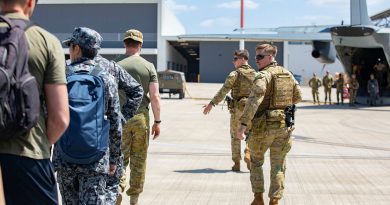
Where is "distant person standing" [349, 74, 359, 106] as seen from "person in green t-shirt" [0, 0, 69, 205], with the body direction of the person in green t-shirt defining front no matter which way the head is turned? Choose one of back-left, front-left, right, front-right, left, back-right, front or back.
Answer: front-right

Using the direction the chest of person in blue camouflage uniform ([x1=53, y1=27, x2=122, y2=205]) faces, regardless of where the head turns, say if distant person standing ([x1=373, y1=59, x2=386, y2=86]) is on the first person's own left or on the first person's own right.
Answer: on the first person's own right

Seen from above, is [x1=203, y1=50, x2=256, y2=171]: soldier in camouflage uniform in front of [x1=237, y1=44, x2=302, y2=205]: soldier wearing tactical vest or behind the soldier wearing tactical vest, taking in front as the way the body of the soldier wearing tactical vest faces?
in front

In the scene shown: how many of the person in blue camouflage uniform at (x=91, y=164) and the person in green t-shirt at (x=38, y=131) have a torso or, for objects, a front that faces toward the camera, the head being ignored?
0

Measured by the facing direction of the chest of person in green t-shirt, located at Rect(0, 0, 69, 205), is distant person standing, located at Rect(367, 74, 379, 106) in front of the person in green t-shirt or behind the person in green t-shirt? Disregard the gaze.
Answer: in front

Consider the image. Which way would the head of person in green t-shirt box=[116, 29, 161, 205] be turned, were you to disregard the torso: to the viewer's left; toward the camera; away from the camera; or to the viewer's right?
away from the camera

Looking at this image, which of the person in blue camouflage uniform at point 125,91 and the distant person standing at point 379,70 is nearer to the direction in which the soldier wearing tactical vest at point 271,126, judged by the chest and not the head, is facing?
the distant person standing

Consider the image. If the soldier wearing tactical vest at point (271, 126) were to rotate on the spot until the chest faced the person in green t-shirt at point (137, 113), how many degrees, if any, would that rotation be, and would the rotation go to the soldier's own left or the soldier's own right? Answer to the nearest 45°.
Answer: approximately 45° to the soldier's own left

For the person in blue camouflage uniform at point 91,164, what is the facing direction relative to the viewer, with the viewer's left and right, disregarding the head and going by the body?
facing away from the viewer and to the left of the viewer

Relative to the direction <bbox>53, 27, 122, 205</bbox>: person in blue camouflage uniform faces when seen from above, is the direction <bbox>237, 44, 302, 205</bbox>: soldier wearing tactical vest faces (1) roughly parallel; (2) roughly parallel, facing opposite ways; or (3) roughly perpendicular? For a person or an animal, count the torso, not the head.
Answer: roughly parallel

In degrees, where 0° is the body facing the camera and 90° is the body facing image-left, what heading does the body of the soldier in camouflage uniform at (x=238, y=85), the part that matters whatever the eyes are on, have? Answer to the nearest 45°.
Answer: approximately 135°

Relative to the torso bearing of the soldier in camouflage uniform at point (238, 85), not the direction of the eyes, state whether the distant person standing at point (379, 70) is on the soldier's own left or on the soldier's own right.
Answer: on the soldier's own right

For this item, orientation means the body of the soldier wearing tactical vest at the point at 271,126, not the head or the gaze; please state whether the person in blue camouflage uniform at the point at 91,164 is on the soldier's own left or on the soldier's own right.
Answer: on the soldier's own left

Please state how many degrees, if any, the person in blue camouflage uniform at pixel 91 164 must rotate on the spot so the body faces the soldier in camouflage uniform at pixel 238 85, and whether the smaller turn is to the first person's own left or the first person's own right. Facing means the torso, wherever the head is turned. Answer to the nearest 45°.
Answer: approximately 90° to the first person's own right

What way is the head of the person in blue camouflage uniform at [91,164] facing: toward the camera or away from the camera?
away from the camera

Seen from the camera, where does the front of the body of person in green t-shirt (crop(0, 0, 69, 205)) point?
away from the camera

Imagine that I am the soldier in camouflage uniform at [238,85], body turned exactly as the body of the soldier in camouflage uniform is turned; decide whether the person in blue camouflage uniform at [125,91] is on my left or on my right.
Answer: on my left

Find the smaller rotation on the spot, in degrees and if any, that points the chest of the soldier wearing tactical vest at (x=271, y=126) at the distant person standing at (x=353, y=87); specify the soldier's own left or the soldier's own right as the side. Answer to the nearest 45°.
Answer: approximately 45° to the soldier's own right

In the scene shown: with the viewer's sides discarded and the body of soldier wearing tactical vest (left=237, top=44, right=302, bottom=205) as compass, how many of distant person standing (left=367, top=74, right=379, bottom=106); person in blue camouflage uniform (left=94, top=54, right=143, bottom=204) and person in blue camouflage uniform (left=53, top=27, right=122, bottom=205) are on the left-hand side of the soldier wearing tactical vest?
2
